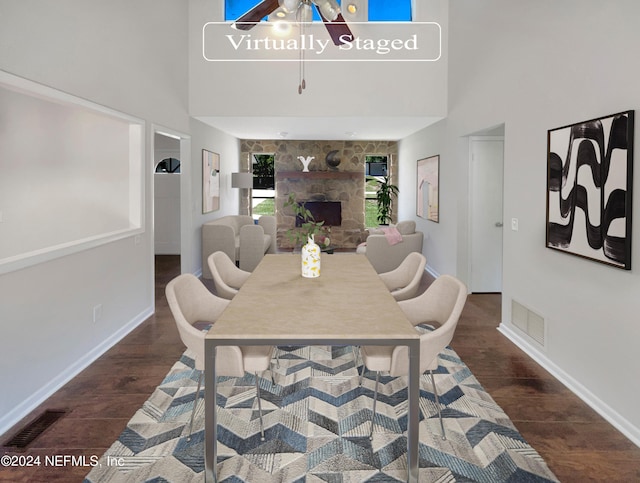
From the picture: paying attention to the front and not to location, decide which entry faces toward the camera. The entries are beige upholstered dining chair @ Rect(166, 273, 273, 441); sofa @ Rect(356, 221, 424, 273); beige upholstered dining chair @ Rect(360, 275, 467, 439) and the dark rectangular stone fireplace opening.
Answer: the dark rectangular stone fireplace opening

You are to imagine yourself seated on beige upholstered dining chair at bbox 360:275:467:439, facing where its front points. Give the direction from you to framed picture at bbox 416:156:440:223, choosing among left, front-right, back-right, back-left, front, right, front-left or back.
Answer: right

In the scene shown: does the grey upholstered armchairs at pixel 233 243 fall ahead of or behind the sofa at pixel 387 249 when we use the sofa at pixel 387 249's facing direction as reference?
ahead

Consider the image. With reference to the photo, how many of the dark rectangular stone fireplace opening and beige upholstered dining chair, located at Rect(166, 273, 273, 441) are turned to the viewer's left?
0

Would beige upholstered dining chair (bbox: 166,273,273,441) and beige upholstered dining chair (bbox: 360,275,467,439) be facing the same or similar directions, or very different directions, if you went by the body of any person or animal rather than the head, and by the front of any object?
very different directions

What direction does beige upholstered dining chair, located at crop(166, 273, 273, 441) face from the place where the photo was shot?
facing to the right of the viewer

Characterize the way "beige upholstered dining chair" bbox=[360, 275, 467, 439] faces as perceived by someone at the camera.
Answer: facing to the left of the viewer

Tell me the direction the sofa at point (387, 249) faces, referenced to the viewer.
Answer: facing to the left of the viewer

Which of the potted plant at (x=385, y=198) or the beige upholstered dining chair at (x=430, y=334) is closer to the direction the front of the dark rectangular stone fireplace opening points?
the beige upholstered dining chair

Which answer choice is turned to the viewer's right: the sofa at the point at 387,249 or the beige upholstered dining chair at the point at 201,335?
the beige upholstered dining chair
